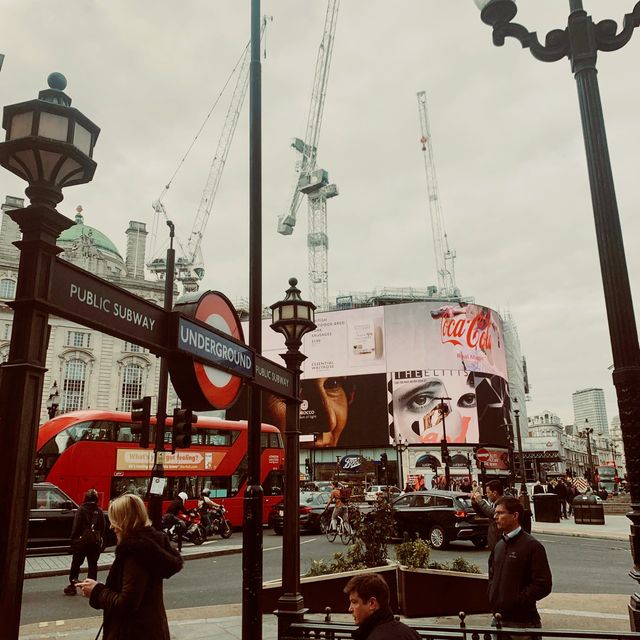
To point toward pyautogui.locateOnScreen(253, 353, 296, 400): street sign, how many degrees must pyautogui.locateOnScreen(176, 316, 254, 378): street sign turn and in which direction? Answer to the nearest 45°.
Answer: approximately 135° to its left

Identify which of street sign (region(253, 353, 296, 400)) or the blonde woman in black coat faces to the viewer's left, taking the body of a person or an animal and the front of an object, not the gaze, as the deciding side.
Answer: the blonde woman in black coat

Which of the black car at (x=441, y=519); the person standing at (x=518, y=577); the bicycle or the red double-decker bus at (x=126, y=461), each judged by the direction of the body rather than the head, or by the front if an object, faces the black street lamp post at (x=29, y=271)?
the person standing

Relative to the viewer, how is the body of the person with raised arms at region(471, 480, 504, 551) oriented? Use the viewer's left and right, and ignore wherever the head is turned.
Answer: facing to the left of the viewer

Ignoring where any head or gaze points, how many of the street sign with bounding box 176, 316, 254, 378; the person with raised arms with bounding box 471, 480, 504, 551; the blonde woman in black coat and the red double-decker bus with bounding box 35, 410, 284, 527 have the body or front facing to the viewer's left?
2

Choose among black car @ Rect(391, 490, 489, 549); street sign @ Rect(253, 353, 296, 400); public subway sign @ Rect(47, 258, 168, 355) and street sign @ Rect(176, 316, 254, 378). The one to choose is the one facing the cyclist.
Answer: the black car

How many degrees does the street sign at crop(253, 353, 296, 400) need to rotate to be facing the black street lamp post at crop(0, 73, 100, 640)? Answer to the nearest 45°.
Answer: approximately 45° to its right

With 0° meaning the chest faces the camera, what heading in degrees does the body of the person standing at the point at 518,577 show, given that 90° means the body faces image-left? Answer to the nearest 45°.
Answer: approximately 45°

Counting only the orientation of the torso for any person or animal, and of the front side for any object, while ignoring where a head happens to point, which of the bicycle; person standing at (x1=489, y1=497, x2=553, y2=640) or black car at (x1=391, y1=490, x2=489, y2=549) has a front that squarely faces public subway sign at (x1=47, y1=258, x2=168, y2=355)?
the person standing

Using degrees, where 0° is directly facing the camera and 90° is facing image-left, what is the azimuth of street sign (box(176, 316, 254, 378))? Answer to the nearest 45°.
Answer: approximately 315°
